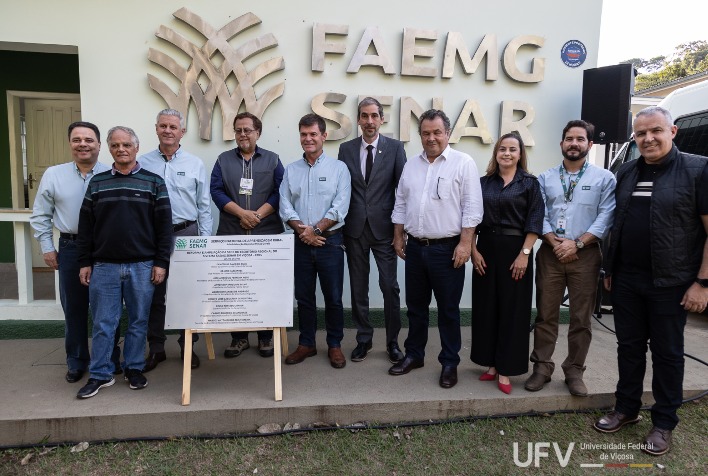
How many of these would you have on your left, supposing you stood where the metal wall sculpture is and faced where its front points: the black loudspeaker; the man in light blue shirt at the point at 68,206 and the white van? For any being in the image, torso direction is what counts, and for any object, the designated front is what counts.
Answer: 2

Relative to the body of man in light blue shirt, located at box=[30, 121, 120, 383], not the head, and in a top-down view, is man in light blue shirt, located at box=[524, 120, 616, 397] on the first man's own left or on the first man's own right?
on the first man's own left

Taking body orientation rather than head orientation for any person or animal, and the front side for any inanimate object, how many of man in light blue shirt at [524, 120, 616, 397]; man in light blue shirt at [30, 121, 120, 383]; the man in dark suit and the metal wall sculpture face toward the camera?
4

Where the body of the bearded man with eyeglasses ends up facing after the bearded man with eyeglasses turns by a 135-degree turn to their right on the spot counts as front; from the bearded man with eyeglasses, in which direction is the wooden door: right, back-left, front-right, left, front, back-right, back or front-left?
front

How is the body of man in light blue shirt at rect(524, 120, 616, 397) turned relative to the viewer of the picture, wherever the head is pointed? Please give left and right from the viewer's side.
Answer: facing the viewer

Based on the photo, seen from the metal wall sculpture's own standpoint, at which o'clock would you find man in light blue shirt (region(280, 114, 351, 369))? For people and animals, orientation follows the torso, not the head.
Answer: The man in light blue shirt is roughly at 11 o'clock from the metal wall sculpture.

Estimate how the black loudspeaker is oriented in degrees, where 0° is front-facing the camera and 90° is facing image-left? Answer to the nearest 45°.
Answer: approximately 45°

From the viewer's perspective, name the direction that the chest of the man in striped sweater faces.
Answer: toward the camera

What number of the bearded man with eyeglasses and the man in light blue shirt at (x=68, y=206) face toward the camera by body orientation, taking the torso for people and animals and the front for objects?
2

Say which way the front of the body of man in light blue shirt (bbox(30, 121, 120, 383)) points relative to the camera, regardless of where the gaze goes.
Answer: toward the camera

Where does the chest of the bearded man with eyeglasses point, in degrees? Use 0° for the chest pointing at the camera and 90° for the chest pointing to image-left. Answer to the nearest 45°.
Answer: approximately 0°

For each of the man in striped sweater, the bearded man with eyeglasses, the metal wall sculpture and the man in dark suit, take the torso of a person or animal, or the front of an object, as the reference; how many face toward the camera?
4
